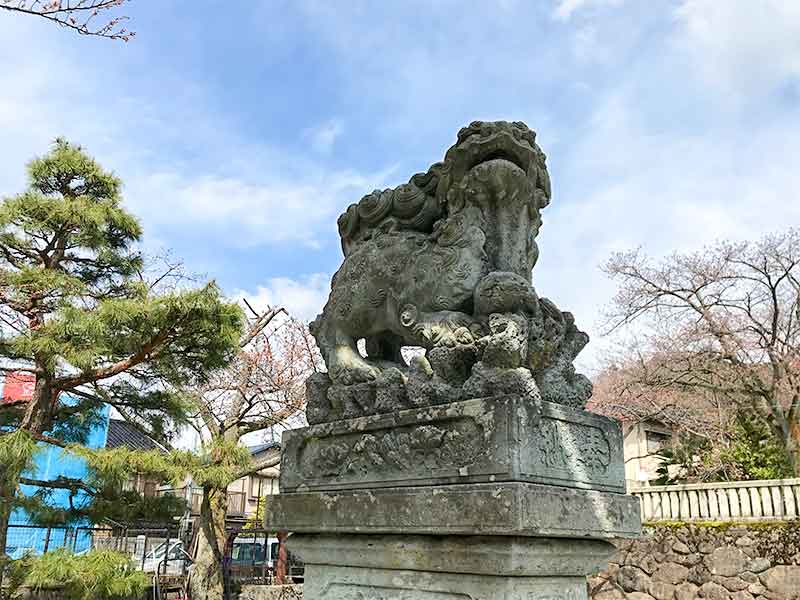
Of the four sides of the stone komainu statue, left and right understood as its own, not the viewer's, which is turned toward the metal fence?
back

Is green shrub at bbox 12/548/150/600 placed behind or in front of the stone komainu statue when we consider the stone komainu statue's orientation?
behind

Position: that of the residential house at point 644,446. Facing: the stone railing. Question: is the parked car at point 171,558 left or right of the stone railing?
right

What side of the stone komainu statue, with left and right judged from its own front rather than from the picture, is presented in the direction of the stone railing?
left

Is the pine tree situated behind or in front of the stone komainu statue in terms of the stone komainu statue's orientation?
behind

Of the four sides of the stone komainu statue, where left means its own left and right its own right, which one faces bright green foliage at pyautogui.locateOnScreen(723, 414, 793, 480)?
left

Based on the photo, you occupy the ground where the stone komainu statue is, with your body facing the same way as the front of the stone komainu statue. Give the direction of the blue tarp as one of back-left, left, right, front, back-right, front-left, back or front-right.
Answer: back

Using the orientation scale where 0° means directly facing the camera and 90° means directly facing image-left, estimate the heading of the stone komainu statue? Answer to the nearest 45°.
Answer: approximately 315°

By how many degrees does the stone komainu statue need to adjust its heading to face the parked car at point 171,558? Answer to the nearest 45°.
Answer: approximately 180°
